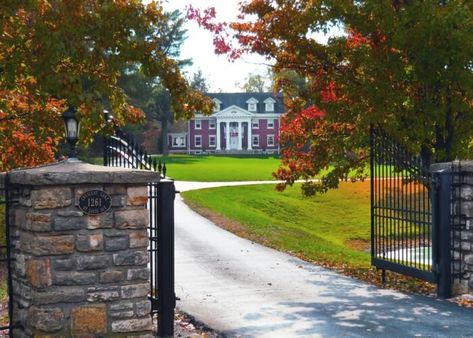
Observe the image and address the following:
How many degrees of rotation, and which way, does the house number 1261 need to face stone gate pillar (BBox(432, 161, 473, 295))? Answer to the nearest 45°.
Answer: approximately 90° to its left

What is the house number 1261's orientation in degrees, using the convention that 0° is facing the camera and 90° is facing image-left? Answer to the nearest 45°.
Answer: approximately 0°

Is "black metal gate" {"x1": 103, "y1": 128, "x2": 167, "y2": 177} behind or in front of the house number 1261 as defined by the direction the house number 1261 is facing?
behind

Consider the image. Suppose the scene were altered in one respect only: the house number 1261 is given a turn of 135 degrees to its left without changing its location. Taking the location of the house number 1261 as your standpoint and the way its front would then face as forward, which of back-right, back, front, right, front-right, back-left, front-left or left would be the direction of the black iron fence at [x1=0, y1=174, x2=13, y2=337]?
left

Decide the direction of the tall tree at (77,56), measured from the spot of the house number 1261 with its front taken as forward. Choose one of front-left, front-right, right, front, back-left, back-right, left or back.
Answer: back

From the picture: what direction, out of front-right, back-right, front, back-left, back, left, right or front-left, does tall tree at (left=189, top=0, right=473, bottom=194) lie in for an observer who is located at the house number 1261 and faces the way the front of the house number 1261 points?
back-left
